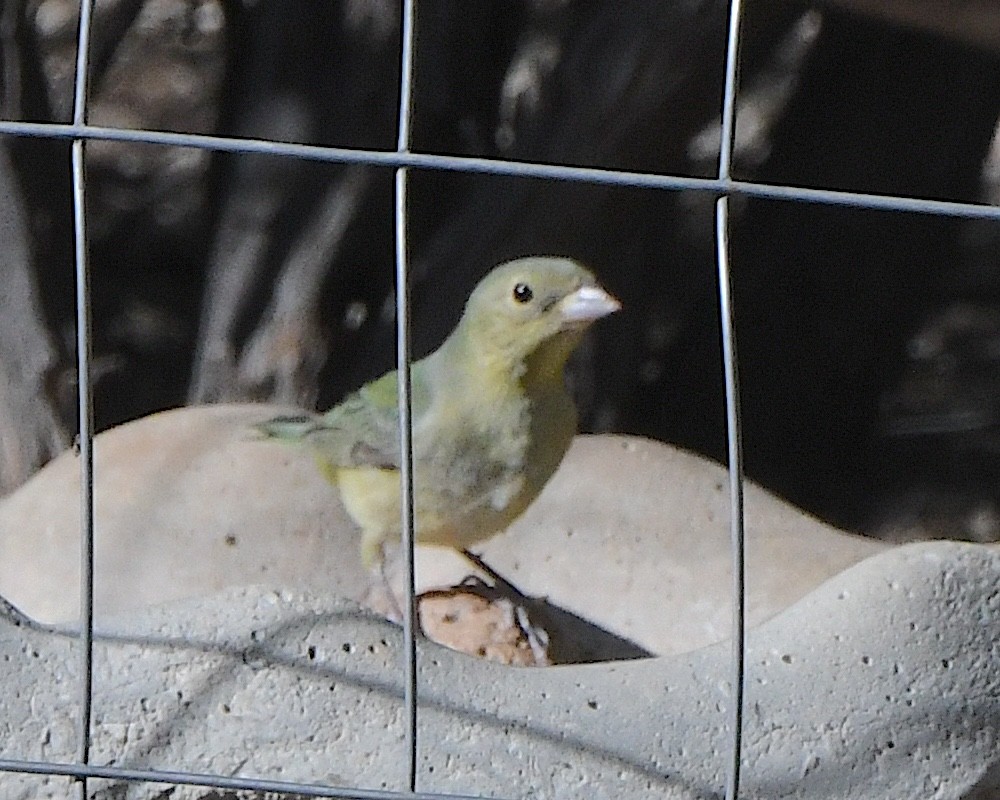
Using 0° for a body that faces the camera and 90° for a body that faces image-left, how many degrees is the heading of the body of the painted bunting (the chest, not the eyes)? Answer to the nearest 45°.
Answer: approximately 315°
